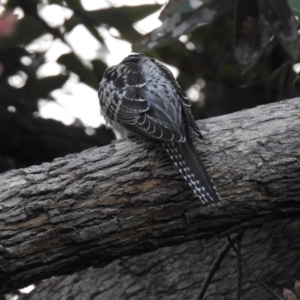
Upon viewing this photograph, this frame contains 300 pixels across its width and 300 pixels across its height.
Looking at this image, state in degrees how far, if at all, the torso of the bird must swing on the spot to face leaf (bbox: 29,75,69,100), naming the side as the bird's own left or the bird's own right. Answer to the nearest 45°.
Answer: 0° — it already faces it

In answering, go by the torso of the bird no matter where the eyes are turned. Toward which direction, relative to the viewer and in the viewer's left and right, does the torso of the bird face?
facing away from the viewer and to the left of the viewer
